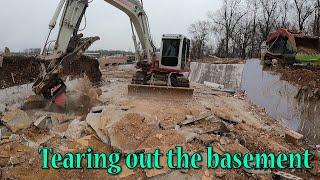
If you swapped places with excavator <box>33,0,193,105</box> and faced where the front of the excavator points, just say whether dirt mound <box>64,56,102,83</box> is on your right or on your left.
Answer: on your right

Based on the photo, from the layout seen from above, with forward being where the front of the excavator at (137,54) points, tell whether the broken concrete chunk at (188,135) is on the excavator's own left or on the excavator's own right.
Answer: on the excavator's own left

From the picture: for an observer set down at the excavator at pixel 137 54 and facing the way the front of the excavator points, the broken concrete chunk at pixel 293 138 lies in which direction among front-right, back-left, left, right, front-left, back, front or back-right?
left

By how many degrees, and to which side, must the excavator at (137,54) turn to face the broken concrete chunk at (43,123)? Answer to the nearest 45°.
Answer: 0° — it already faces it

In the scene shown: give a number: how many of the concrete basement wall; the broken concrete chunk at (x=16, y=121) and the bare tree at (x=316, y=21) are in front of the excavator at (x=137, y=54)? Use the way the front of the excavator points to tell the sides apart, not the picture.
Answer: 1

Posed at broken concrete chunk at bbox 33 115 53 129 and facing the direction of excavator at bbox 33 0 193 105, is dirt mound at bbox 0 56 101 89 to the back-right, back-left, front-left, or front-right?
front-left

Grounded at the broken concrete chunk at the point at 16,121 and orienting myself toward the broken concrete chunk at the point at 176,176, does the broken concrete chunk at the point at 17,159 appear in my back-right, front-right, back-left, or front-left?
front-right

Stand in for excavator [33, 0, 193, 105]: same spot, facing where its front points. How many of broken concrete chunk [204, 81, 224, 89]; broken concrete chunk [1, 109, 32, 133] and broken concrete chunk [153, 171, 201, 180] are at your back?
1

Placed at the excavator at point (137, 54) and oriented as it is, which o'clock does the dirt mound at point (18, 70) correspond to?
The dirt mound is roughly at 2 o'clock from the excavator.

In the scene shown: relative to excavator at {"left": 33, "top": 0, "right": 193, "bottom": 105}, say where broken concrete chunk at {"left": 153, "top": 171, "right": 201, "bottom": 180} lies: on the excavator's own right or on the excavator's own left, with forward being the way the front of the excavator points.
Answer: on the excavator's own left

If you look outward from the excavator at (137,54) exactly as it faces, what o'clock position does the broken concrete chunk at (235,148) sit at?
The broken concrete chunk is roughly at 10 o'clock from the excavator.

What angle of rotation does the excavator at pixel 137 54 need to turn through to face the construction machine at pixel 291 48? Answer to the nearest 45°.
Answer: approximately 135° to its left

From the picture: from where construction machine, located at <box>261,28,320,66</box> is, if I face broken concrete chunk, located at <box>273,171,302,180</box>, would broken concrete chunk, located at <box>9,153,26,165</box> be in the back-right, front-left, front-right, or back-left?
front-right

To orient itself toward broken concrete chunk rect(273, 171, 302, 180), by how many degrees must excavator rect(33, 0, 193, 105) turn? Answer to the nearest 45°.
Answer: approximately 45° to its left

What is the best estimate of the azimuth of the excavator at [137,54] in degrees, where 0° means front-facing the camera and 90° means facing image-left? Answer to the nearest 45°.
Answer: approximately 45°

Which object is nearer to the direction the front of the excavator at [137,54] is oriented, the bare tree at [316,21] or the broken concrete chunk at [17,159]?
the broken concrete chunk
